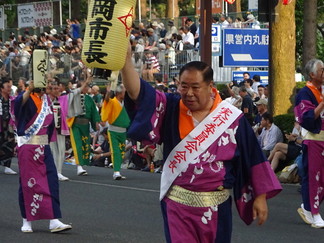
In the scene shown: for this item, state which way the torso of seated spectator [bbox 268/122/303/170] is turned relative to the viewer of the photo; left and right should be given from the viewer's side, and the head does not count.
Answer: facing to the left of the viewer

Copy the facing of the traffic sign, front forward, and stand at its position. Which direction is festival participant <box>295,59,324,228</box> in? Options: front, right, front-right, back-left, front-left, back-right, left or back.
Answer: front

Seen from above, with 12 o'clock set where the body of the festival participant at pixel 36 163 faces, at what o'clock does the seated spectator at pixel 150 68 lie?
The seated spectator is roughly at 8 o'clock from the festival participant.

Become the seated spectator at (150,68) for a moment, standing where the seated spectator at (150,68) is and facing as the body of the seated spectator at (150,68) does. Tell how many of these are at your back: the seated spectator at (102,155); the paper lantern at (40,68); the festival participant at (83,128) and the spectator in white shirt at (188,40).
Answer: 1

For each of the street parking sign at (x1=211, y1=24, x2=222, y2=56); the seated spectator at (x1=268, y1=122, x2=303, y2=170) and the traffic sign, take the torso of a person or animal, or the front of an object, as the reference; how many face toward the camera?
2

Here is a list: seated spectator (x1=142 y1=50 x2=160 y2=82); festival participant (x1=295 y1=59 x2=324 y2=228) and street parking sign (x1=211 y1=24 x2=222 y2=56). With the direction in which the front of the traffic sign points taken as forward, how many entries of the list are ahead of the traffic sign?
1

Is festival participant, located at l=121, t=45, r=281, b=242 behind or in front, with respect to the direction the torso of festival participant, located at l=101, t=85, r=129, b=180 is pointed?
in front

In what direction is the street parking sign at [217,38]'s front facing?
toward the camera

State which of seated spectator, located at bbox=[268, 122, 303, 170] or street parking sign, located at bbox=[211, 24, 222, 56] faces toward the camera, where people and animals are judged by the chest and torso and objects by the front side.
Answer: the street parking sign

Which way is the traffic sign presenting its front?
toward the camera

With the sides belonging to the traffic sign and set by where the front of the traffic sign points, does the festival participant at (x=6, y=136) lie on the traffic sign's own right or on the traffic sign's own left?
on the traffic sign's own right

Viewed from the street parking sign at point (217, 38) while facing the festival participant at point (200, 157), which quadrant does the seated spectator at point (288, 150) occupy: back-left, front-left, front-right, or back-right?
front-left

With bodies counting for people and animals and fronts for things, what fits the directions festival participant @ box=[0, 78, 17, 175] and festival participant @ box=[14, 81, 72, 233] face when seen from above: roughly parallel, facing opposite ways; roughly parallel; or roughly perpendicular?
roughly parallel
